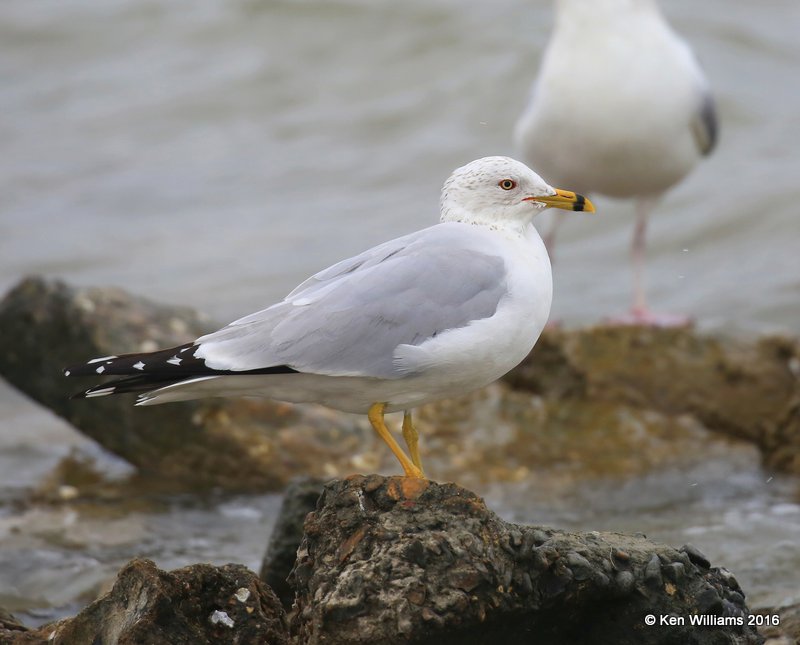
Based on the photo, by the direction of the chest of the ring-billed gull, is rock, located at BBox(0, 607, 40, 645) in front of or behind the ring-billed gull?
behind

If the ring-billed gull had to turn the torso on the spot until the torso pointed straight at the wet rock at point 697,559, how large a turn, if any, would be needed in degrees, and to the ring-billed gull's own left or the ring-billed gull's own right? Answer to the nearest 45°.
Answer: approximately 45° to the ring-billed gull's own right

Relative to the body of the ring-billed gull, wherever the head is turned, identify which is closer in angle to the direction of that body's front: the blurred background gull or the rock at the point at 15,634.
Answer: the blurred background gull

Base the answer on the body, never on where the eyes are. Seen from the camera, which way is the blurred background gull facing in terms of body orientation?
toward the camera

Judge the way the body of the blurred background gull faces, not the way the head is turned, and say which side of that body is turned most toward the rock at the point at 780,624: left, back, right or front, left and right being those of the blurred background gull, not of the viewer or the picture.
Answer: front

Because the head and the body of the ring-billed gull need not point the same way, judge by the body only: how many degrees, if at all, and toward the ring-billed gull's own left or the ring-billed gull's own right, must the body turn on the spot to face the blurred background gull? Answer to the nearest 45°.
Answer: approximately 45° to the ring-billed gull's own left

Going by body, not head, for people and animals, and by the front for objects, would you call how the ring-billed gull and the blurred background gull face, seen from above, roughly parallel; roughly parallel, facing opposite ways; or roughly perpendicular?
roughly perpendicular

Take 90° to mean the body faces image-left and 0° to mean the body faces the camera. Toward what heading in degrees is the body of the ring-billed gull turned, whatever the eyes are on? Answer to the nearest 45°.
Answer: approximately 270°

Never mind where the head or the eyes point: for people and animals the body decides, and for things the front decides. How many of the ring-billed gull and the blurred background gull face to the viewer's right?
1

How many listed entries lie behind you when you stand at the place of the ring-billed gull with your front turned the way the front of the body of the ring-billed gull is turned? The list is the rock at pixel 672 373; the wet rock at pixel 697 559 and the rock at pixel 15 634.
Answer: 1

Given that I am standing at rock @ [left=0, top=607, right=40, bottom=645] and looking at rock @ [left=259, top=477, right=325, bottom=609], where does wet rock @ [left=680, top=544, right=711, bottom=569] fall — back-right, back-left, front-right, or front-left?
front-right

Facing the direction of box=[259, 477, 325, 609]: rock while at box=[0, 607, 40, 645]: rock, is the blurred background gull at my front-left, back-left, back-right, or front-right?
front-left

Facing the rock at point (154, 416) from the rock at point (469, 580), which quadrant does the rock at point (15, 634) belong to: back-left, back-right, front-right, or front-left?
front-left

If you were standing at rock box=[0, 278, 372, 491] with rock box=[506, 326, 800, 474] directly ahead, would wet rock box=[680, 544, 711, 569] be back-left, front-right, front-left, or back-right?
front-right
